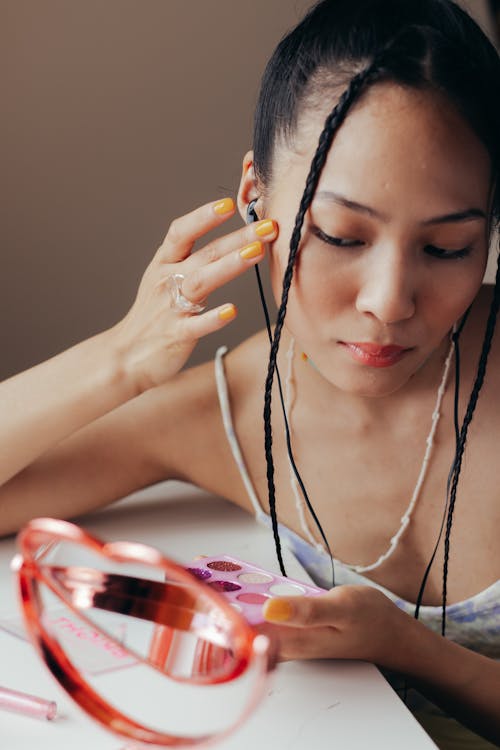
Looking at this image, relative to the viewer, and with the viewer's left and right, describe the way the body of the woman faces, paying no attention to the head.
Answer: facing the viewer
